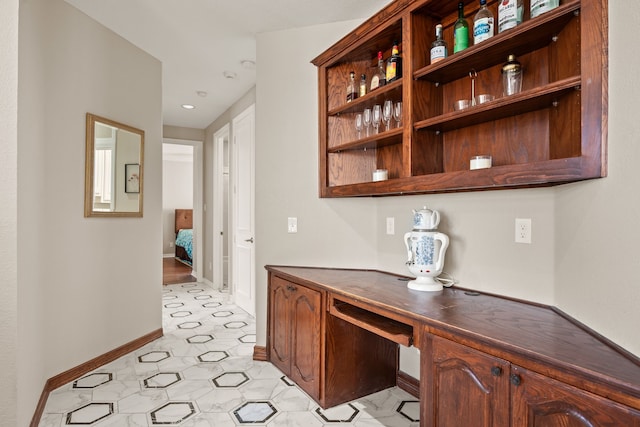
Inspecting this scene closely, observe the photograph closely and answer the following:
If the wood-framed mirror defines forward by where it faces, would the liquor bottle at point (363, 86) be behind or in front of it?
in front

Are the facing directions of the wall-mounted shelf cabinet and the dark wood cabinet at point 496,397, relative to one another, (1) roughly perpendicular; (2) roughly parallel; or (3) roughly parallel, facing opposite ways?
roughly parallel

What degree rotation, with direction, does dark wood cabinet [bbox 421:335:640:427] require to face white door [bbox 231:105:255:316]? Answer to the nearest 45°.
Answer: approximately 90° to its right

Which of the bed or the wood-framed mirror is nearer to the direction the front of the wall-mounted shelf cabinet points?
the wood-framed mirror

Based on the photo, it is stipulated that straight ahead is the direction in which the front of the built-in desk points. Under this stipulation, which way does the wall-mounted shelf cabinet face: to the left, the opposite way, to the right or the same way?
the same way

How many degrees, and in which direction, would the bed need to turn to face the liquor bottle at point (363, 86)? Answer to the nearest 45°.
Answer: approximately 45° to its right

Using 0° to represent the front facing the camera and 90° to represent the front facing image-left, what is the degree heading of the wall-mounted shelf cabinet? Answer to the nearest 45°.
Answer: approximately 45°

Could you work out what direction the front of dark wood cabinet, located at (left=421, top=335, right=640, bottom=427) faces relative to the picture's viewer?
facing the viewer and to the left of the viewer

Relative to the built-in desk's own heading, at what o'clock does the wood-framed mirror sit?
The wood-framed mirror is roughly at 2 o'clock from the built-in desk.

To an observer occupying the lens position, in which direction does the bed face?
facing the viewer and to the right of the viewer

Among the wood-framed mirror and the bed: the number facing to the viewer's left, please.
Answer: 0

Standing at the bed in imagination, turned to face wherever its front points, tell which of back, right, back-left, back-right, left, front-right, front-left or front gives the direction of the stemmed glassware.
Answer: front-right
